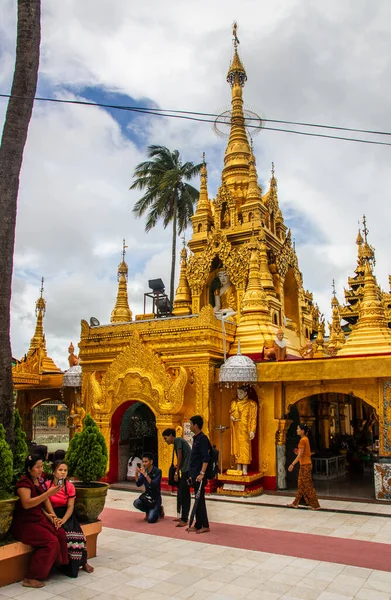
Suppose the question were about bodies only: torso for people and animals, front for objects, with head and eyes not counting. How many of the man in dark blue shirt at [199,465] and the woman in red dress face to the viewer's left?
1

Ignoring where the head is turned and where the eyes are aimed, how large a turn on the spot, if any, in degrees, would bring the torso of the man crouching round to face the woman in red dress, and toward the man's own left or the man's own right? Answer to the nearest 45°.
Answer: approximately 45° to the man's own left

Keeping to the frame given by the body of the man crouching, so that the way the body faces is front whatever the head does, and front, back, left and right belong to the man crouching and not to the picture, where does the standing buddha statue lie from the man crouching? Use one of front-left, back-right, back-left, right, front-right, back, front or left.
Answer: back

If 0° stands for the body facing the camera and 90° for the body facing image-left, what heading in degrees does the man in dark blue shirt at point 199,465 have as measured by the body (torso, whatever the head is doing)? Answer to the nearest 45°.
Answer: approximately 90°

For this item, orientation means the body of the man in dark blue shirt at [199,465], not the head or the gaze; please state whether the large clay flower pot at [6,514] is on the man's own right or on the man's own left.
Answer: on the man's own left

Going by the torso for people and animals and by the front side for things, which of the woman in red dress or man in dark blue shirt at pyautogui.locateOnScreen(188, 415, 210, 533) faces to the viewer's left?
the man in dark blue shirt

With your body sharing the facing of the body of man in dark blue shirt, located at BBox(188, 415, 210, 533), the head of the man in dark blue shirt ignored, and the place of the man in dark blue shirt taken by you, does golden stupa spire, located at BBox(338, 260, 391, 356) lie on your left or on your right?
on your right
